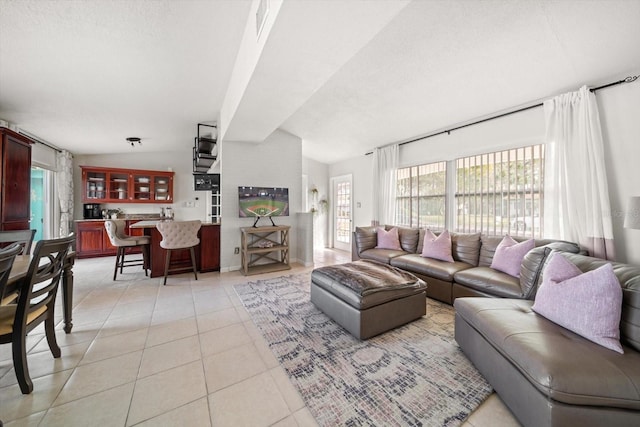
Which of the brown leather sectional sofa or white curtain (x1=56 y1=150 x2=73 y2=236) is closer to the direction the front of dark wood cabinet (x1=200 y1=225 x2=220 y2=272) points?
the brown leather sectional sofa

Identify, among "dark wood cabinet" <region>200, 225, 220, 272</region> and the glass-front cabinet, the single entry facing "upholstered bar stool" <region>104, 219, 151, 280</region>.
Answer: the glass-front cabinet

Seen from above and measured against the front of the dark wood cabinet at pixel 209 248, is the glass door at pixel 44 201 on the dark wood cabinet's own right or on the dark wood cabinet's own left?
on the dark wood cabinet's own right

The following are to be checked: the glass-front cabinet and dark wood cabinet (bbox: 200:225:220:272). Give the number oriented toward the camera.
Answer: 2

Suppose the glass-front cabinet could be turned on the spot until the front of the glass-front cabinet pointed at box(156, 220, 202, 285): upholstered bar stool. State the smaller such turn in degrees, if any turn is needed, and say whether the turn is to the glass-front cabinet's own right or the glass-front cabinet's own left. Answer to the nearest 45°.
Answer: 0° — it already faces it

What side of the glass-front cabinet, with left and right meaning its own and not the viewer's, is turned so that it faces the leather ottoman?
front

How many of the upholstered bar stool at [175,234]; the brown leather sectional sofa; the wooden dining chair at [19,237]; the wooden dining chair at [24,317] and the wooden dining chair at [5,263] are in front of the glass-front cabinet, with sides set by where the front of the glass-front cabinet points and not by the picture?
5

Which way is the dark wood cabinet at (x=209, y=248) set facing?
toward the camera

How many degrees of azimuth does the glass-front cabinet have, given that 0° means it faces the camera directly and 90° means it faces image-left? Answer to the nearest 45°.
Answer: approximately 0°
